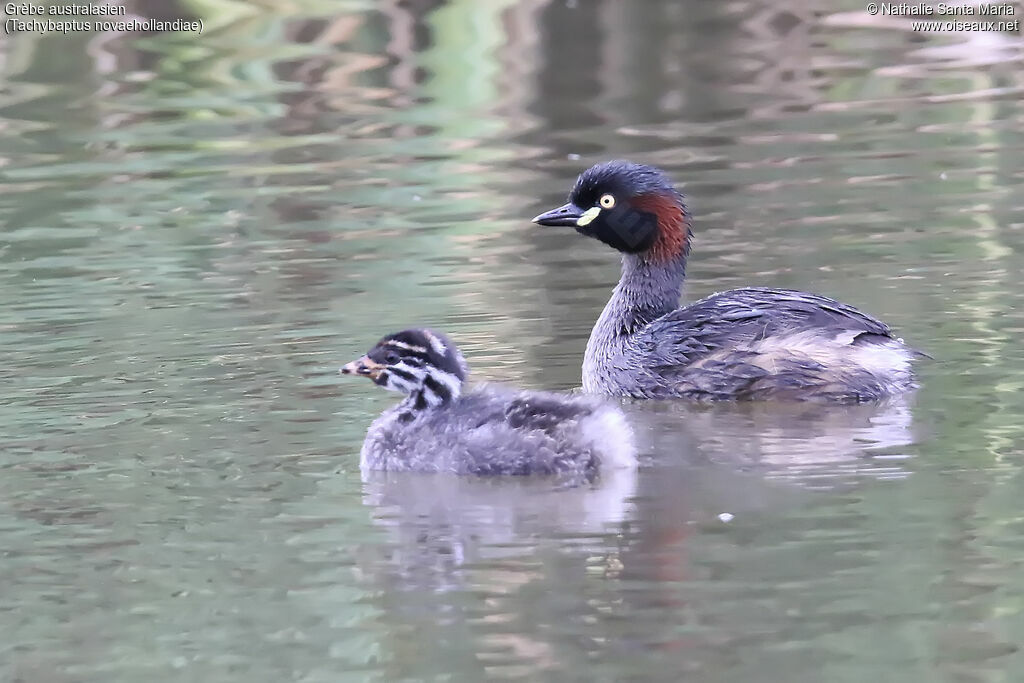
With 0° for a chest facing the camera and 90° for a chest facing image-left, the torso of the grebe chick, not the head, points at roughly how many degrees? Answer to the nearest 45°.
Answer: approximately 90°
